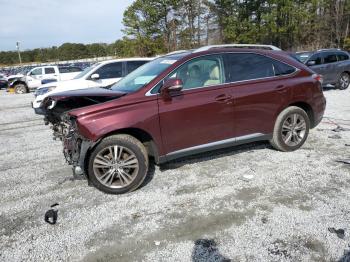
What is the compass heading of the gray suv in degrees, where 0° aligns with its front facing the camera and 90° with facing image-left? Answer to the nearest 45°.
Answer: approximately 45°

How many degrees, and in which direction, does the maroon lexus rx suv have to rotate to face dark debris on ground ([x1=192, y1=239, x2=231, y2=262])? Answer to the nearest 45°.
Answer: approximately 45° to its left

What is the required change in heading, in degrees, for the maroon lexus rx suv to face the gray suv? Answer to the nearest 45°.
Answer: approximately 180°

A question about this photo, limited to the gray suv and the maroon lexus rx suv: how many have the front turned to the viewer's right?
0

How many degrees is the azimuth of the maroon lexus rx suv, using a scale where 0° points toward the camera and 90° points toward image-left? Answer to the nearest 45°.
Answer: approximately 45°

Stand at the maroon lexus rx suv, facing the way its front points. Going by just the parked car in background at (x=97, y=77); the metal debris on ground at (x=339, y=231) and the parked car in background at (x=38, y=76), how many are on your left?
1

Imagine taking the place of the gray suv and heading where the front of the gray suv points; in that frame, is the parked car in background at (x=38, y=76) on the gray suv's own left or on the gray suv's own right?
on the gray suv's own right

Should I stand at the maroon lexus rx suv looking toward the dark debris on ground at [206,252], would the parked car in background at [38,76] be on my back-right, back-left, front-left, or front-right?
back-right

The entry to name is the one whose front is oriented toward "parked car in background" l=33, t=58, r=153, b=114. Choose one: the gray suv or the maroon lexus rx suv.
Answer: the gray suv

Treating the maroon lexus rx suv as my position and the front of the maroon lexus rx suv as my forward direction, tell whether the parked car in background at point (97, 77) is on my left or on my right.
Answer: on my right

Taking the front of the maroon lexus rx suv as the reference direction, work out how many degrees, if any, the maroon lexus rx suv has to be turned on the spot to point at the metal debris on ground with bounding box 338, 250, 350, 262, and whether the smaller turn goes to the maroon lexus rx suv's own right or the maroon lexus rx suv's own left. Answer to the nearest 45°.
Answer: approximately 90° to the maroon lexus rx suv's own left

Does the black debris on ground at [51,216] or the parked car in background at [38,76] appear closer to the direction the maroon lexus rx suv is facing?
the black debris on ground

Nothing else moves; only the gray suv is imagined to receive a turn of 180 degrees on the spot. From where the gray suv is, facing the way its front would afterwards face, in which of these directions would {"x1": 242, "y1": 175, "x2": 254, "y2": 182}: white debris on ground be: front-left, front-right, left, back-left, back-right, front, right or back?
back-right
